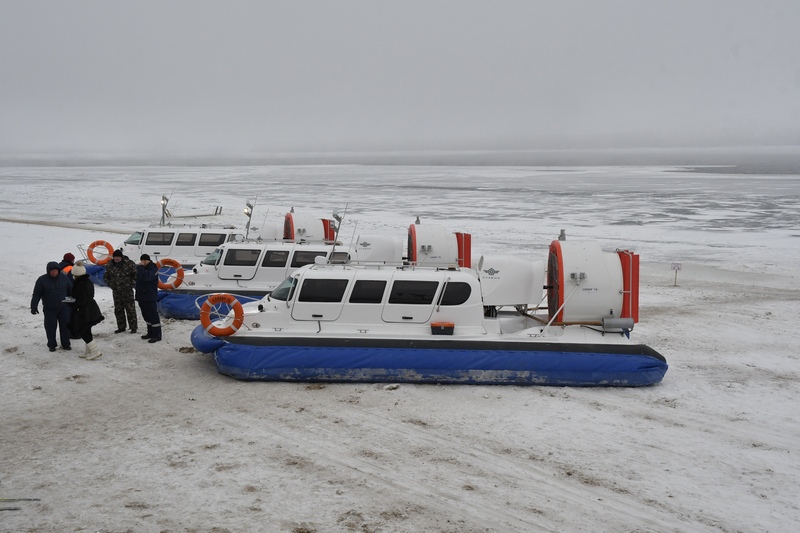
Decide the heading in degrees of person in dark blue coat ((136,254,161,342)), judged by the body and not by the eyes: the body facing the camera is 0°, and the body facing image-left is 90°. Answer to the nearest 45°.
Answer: approximately 90°

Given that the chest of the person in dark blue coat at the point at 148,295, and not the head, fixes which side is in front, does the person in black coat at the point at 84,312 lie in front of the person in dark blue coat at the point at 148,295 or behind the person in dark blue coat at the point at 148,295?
in front

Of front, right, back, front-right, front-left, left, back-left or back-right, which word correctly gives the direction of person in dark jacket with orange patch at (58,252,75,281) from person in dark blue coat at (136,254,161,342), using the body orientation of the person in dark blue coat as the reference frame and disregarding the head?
front-right

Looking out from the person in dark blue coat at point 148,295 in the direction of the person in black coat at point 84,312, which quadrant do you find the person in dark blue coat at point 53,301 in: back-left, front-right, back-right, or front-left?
front-right

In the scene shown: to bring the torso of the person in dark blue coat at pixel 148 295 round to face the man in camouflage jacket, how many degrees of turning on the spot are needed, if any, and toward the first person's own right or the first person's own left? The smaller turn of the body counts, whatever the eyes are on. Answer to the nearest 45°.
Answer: approximately 45° to the first person's own right

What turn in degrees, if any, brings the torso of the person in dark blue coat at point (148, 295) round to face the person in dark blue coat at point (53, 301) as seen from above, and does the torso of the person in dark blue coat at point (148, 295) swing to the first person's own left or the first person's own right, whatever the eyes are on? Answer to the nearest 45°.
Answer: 0° — they already face them

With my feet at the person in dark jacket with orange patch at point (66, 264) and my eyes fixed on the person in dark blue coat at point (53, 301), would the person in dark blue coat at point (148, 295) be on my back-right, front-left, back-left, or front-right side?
front-left

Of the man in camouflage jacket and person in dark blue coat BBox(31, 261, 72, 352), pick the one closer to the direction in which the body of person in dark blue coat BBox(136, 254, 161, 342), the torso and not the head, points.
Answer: the person in dark blue coat BBox(31, 261, 72, 352)
